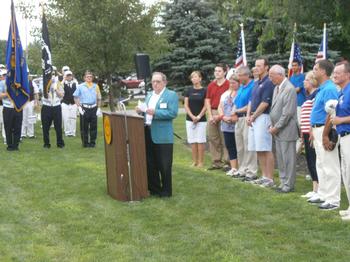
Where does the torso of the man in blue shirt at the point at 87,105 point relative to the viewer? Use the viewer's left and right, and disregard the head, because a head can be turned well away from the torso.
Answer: facing the viewer

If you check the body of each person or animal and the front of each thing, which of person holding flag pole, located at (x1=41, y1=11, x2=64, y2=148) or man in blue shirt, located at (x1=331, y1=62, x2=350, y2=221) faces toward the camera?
the person holding flag pole

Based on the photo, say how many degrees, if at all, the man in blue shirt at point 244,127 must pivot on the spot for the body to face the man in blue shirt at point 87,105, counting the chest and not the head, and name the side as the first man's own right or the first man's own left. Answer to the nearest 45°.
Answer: approximately 90° to the first man's own right

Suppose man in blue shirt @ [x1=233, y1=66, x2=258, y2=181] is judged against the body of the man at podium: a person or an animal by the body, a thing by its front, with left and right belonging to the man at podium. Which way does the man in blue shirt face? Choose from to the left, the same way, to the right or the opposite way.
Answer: the same way

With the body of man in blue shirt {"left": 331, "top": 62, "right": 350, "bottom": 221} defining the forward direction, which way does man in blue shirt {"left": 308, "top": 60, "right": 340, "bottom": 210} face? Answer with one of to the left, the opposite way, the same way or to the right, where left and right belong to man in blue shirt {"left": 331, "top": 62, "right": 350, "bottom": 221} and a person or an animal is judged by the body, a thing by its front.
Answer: the same way

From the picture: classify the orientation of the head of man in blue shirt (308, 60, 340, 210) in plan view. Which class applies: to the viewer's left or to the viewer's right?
to the viewer's left

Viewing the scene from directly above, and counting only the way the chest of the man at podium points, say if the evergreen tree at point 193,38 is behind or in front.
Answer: behind

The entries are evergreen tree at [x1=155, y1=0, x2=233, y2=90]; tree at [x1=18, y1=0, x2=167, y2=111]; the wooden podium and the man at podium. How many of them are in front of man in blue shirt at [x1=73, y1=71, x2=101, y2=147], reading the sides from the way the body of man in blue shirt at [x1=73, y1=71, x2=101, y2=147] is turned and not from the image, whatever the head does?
2

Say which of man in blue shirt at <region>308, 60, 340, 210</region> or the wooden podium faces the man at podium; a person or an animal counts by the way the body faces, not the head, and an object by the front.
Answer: the man in blue shirt

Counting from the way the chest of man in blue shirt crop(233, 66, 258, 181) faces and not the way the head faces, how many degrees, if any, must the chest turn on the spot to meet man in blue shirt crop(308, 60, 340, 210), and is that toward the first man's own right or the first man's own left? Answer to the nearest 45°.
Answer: approximately 90° to the first man's own left

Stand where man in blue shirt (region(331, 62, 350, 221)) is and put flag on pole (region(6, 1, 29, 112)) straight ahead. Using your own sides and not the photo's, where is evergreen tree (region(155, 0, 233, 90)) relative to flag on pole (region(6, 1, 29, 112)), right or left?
right

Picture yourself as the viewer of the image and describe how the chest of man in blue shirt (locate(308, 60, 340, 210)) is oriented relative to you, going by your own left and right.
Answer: facing to the left of the viewer

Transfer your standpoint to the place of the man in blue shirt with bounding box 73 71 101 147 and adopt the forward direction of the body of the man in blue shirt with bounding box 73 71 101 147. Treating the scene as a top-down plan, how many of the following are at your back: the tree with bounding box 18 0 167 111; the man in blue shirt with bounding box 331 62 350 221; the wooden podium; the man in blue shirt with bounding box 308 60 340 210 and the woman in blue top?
1

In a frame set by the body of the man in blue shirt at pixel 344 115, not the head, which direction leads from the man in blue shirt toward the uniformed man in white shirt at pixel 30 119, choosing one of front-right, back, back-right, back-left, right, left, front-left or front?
front-right
